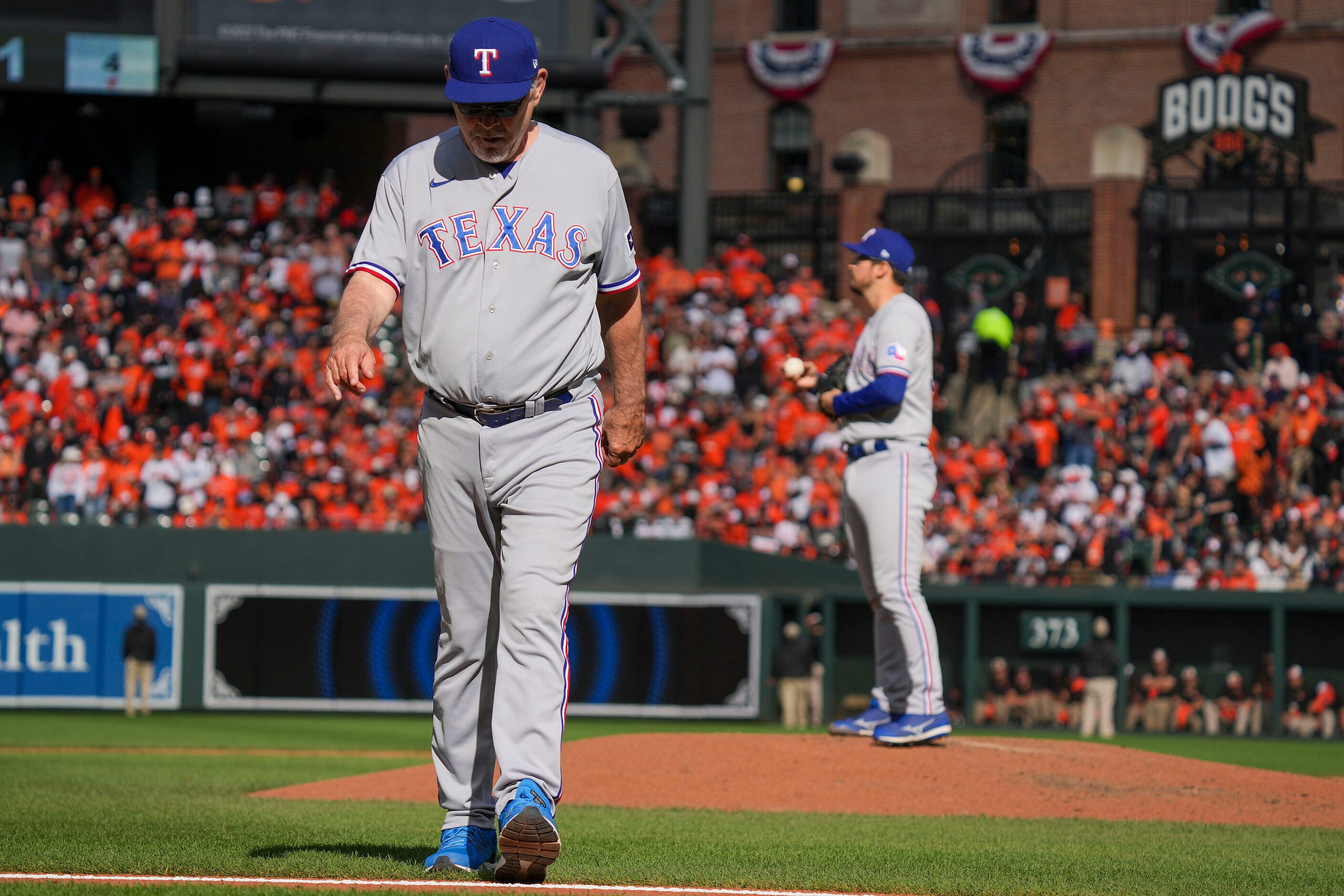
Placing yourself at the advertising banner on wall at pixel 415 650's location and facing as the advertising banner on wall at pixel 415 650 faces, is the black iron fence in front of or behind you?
behind

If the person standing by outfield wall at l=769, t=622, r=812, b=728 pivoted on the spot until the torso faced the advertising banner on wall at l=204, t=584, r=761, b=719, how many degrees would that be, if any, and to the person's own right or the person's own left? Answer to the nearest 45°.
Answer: approximately 90° to the person's own right

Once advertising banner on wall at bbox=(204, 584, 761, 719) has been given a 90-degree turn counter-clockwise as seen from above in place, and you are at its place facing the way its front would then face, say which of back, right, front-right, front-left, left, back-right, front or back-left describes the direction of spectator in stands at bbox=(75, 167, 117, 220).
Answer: back-left

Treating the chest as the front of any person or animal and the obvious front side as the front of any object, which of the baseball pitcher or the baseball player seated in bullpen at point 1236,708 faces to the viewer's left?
the baseball pitcher

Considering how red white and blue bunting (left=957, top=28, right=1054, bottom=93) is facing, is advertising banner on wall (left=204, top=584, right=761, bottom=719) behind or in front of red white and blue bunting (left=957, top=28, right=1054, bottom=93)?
in front

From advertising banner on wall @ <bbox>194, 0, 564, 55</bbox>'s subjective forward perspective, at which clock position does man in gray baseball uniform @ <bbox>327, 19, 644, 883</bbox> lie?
The man in gray baseball uniform is roughly at 12 o'clock from the advertising banner on wall.

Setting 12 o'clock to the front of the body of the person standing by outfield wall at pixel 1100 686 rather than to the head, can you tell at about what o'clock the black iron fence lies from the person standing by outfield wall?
The black iron fence is roughly at 5 o'clock from the person standing by outfield wall.
